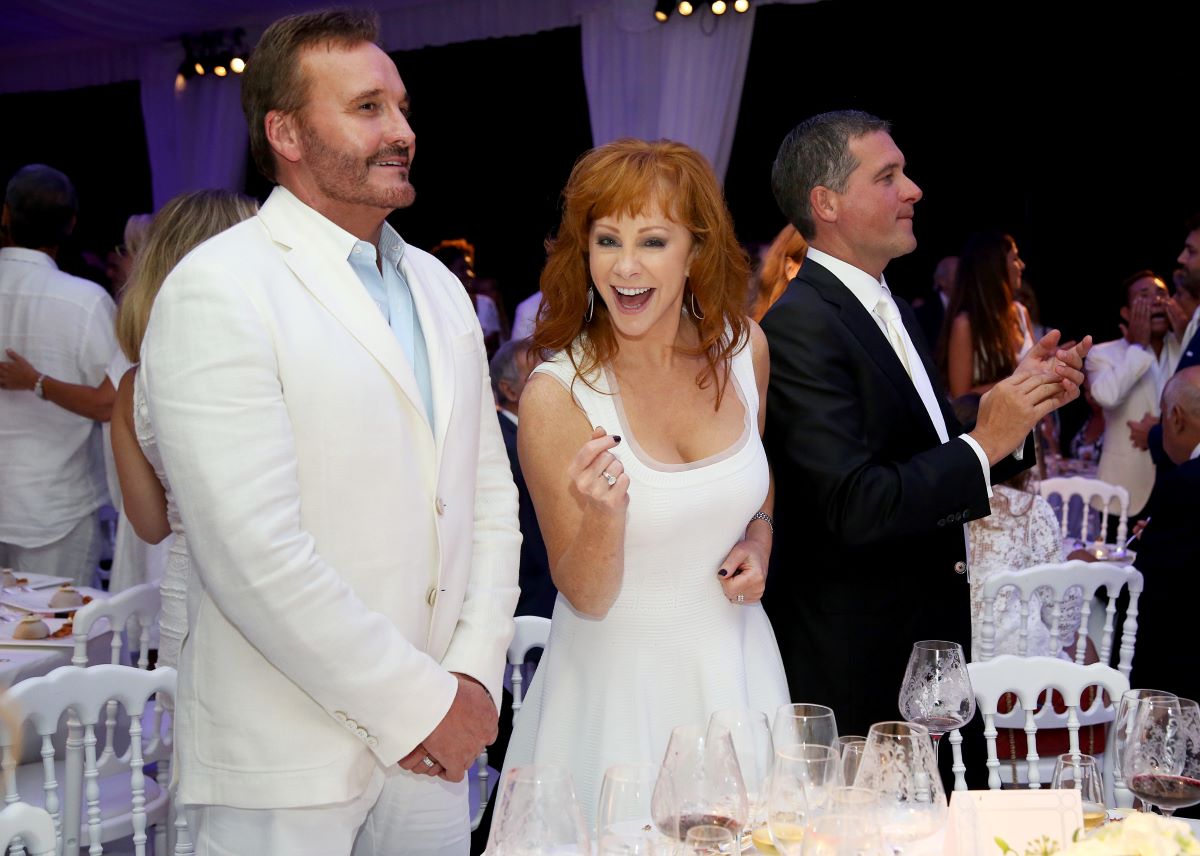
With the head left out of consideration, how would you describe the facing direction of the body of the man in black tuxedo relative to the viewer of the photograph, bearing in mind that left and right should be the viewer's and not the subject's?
facing to the right of the viewer

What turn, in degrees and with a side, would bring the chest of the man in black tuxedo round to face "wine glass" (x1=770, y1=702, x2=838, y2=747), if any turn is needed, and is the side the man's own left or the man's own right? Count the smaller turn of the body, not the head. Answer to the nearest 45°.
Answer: approximately 90° to the man's own right

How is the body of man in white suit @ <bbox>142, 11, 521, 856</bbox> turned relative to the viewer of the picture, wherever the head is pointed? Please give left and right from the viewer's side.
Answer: facing the viewer and to the right of the viewer

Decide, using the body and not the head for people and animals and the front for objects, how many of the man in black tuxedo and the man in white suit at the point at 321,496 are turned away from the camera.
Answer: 0

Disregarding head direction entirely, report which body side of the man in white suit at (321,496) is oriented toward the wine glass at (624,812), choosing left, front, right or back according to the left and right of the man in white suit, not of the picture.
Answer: front

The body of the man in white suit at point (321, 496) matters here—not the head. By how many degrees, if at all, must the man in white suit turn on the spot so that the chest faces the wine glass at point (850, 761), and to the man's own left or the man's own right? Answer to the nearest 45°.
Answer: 0° — they already face it

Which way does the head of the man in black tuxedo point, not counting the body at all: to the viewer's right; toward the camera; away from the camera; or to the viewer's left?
to the viewer's right

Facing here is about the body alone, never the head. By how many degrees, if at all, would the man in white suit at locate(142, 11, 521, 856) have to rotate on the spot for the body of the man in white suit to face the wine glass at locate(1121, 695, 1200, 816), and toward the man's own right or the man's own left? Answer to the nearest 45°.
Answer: approximately 45° to the man's own left

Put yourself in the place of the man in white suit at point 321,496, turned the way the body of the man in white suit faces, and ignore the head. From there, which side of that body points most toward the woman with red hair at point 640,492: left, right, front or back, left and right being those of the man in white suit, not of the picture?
left

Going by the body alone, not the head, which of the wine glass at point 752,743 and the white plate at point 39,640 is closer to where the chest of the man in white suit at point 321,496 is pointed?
the wine glass

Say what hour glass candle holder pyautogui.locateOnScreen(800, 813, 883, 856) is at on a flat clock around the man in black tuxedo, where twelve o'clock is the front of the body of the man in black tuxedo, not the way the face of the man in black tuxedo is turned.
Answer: The glass candle holder is roughly at 3 o'clock from the man in black tuxedo.

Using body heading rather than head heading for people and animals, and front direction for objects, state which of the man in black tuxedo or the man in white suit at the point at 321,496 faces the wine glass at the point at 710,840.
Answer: the man in white suit

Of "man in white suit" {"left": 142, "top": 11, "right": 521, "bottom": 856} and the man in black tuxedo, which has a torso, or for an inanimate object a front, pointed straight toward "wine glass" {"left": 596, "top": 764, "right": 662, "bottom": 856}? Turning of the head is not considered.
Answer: the man in white suit
